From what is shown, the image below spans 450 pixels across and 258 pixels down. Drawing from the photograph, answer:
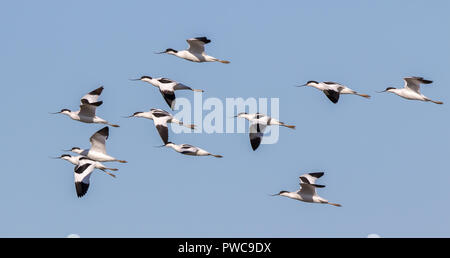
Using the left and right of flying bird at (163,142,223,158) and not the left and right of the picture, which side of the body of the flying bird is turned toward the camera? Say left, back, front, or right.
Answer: left

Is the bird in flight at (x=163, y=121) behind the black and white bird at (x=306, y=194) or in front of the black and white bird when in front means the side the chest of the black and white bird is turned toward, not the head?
in front

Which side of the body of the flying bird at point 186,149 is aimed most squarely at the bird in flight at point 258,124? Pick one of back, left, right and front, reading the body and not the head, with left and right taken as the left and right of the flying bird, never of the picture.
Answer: back

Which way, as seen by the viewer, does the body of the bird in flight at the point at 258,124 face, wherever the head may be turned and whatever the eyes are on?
to the viewer's left

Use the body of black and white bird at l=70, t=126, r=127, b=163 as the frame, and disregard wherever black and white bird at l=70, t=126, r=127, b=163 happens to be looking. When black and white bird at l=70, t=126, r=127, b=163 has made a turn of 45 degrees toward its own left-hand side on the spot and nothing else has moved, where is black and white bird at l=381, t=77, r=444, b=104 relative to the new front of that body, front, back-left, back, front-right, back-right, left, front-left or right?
back-left

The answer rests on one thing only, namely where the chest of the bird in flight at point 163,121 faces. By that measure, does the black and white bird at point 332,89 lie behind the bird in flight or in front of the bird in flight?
behind

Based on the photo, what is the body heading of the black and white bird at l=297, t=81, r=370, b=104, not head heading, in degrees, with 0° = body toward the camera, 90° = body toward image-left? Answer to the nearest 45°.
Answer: approximately 90°
